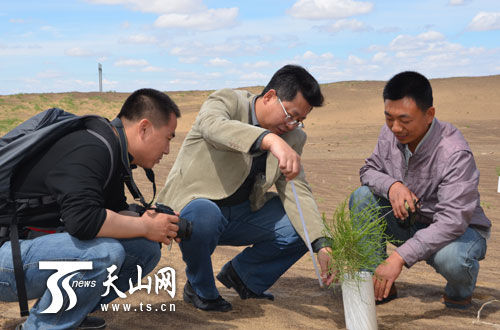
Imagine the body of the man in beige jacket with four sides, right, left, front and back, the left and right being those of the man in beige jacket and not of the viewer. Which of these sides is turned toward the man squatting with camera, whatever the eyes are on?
right

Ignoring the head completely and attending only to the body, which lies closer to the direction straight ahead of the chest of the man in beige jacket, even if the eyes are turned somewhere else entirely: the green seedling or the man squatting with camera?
the green seedling

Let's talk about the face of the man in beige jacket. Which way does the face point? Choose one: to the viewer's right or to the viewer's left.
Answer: to the viewer's right

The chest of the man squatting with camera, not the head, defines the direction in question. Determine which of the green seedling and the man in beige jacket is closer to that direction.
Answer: the green seedling

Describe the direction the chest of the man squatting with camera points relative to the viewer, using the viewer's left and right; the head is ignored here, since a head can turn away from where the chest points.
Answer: facing to the right of the viewer

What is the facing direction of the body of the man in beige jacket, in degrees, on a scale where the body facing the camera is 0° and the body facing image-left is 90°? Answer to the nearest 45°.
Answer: approximately 315°

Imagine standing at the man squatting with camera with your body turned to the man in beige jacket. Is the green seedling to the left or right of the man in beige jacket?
right

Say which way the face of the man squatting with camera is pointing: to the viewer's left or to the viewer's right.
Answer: to the viewer's right

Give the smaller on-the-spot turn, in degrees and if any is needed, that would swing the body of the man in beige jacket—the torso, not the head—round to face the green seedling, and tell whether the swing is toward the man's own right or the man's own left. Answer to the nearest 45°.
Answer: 0° — they already face it
